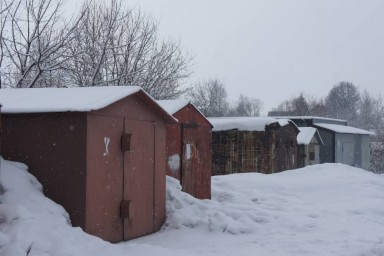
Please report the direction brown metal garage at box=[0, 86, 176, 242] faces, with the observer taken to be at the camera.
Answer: facing the viewer and to the right of the viewer

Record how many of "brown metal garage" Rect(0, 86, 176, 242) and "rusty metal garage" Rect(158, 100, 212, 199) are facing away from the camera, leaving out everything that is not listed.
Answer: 0

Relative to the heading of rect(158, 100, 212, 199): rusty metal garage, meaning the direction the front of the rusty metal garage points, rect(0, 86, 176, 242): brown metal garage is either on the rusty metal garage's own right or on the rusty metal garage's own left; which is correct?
on the rusty metal garage's own right

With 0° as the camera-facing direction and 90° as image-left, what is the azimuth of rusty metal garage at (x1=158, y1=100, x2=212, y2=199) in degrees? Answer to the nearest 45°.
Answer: approximately 315°

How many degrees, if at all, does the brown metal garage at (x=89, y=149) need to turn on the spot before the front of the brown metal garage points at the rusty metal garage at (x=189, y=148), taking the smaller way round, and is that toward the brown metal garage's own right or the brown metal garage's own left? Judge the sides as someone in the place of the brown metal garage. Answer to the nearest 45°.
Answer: approximately 90° to the brown metal garage's own left
